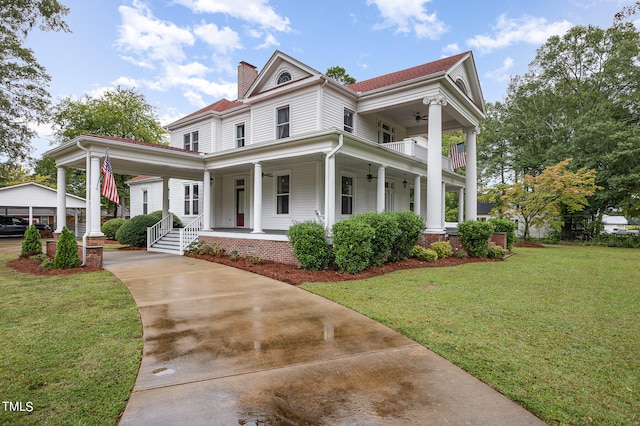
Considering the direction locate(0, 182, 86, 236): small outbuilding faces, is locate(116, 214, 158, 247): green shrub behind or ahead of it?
ahead

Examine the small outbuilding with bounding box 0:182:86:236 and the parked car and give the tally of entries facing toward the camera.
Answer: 1

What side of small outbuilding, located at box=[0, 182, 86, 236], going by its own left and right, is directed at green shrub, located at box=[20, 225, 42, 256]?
front
